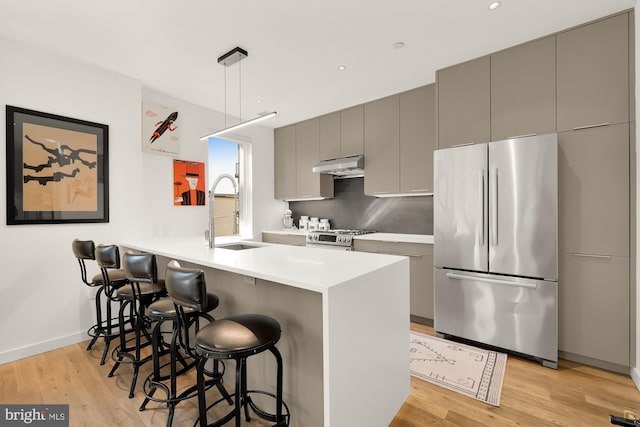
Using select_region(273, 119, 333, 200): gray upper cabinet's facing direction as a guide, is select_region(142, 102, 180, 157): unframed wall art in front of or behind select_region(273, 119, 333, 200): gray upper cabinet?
in front

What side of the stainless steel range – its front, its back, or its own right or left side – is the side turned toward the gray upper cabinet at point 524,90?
left

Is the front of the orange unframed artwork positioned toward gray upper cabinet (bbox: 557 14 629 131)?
yes

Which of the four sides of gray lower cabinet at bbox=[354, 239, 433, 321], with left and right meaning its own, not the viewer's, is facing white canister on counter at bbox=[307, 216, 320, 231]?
right

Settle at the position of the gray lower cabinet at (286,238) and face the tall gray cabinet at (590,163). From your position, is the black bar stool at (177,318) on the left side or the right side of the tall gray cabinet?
right

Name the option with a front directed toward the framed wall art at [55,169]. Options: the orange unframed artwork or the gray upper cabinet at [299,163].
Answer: the gray upper cabinet

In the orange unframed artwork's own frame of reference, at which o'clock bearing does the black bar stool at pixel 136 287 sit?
The black bar stool is roughly at 2 o'clock from the orange unframed artwork.

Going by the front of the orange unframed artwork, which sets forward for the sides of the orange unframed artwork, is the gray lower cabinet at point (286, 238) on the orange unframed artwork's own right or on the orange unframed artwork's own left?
on the orange unframed artwork's own left

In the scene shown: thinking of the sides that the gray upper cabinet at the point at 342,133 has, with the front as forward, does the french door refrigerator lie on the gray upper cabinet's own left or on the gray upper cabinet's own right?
on the gray upper cabinet's own left

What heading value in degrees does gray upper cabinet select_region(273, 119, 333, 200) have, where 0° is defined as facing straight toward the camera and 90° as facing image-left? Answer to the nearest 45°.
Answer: approximately 45°
